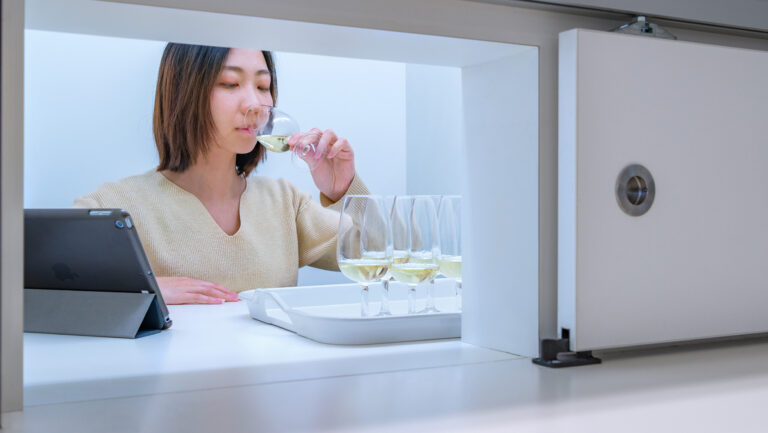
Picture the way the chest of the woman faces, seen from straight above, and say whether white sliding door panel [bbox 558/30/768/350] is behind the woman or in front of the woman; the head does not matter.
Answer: in front

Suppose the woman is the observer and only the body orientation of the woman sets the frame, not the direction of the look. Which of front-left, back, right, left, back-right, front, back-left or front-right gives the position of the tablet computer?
front-right

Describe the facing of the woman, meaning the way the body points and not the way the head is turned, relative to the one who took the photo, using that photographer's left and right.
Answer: facing the viewer and to the right of the viewer

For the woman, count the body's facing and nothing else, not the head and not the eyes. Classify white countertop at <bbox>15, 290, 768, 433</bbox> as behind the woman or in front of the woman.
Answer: in front
